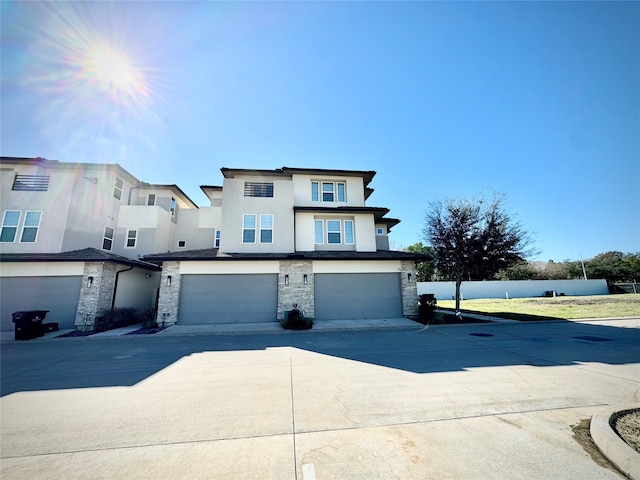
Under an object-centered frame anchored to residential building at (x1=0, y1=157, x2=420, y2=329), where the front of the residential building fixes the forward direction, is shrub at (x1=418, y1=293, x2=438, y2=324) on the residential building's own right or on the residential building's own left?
on the residential building's own left

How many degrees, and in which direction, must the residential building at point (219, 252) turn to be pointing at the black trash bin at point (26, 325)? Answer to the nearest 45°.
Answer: approximately 90° to its right

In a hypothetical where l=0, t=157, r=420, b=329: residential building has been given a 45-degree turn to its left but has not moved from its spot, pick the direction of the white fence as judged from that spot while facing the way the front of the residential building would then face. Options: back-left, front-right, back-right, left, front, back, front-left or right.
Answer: front-left

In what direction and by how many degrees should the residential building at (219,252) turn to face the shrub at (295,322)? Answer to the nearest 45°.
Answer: approximately 45° to its left

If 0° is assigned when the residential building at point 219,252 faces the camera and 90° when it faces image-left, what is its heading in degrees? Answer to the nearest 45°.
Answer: approximately 0°
